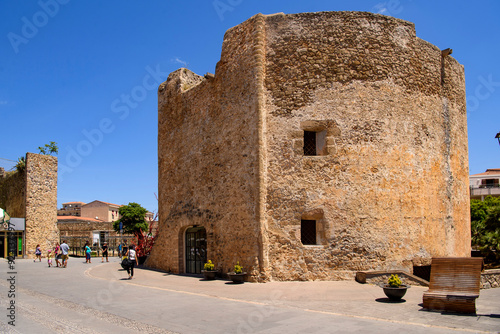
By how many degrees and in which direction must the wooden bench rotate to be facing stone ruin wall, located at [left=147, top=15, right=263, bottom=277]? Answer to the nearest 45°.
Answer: approximately 135° to its right

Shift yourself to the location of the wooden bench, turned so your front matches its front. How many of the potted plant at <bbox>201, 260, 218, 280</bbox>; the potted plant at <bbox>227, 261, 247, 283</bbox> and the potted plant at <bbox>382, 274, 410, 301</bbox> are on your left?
0

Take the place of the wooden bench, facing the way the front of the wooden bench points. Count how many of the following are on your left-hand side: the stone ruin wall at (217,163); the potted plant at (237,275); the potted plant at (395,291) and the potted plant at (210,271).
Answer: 0

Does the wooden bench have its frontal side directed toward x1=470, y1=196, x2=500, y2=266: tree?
no

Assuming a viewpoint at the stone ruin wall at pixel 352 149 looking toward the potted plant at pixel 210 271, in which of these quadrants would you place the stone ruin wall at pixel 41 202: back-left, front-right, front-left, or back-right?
front-right

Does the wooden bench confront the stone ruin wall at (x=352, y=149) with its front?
no

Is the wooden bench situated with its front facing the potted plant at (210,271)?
no
